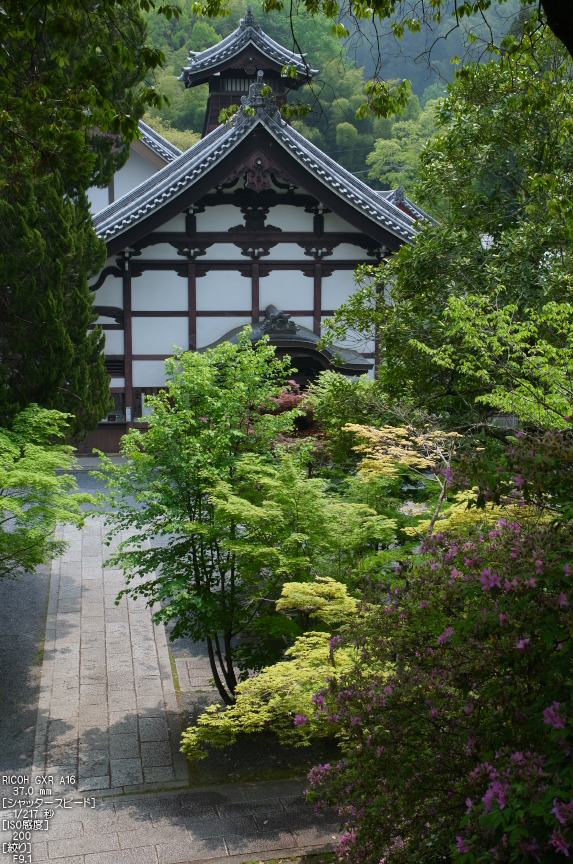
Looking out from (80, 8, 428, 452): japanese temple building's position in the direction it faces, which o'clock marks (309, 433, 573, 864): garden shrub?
The garden shrub is roughly at 12 o'clock from the japanese temple building.

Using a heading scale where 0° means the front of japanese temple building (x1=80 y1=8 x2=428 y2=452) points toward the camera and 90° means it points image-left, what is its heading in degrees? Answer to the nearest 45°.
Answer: approximately 0°
